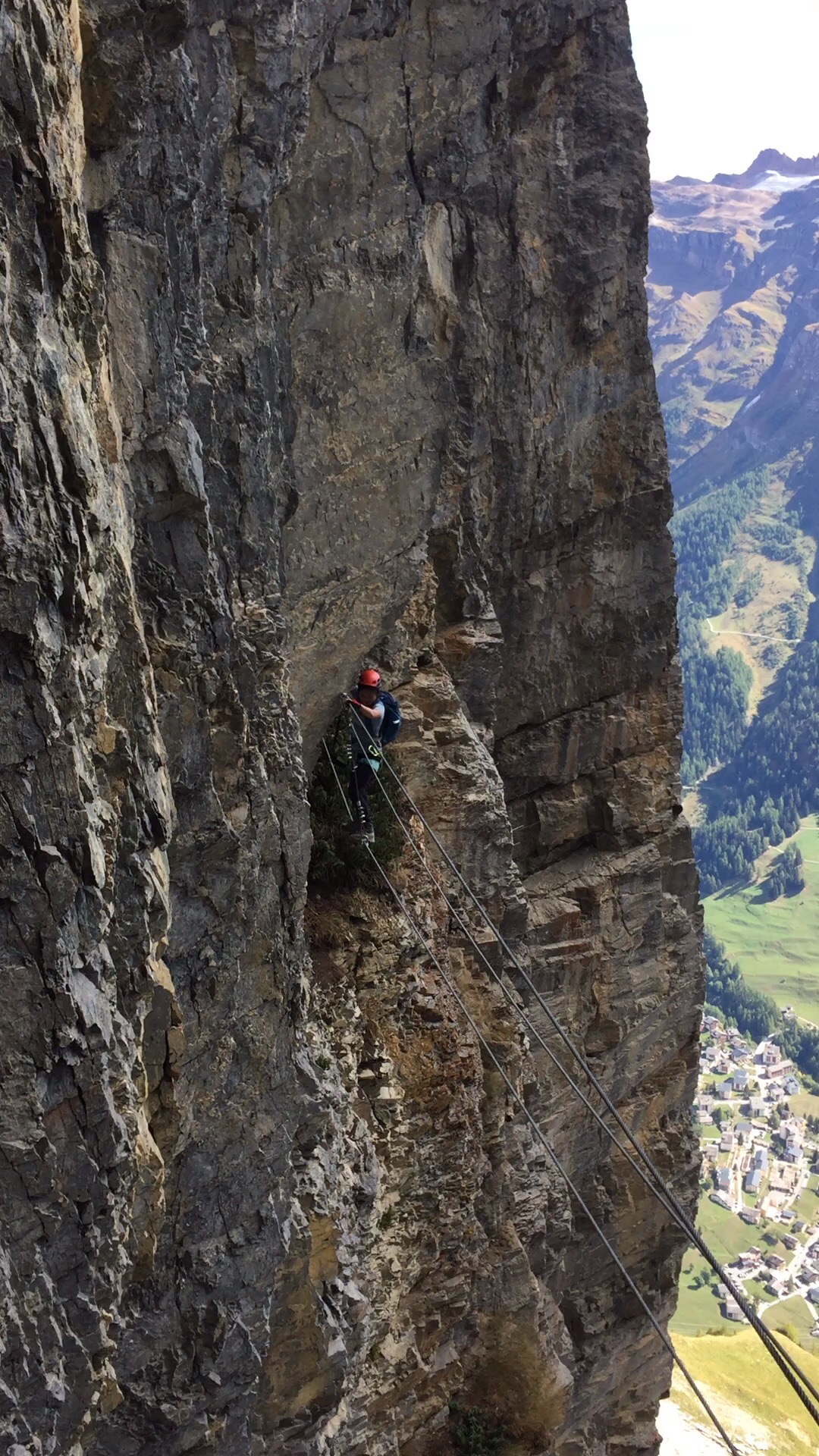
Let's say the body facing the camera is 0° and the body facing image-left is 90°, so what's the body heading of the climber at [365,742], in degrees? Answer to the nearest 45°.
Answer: approximately 45°
